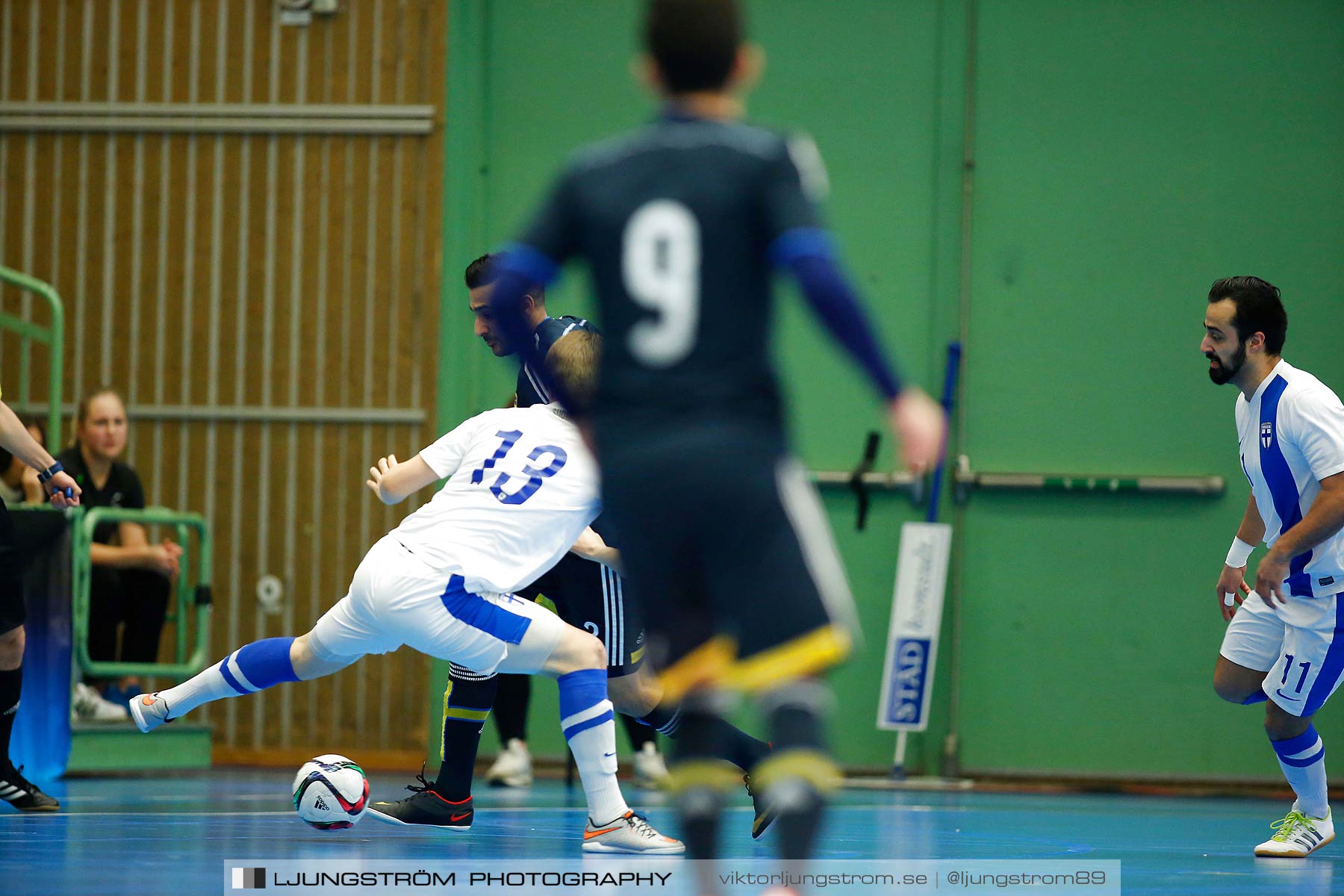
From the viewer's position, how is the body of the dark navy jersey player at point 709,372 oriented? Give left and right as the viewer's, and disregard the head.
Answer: facing away from the viewer

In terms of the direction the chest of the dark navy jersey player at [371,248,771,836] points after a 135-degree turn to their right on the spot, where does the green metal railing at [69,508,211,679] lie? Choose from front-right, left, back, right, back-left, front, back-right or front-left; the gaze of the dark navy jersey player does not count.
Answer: left

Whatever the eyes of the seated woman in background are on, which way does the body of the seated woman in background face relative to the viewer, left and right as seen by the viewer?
facing the viewer and to the right of the viewer

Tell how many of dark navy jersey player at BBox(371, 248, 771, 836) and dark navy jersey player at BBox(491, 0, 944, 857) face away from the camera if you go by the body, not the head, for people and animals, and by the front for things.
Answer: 1

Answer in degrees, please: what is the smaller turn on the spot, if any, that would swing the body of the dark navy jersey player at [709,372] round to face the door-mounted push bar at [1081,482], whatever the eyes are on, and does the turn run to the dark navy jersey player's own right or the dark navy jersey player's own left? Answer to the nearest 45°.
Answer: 0° — they already face it

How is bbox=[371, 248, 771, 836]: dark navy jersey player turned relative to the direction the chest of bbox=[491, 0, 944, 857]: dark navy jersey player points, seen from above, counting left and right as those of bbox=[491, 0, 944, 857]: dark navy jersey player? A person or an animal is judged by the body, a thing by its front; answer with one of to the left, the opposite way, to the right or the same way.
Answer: to the left

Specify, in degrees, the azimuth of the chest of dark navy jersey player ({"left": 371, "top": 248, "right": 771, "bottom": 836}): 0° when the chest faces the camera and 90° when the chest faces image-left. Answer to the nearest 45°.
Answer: approximately 90°

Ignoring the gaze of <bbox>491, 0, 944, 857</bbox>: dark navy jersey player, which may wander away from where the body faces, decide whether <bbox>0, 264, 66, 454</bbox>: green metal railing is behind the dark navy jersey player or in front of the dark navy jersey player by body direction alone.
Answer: in front

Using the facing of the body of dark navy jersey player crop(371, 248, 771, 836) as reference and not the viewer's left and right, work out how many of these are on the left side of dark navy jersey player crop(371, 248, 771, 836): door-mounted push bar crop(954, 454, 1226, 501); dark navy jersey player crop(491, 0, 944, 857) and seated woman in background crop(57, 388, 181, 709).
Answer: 1

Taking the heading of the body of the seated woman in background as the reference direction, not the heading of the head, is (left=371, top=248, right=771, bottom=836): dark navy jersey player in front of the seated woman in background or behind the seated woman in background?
in front

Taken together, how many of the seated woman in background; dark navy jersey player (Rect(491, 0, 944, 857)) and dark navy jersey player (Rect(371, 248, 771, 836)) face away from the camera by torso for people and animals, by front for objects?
1

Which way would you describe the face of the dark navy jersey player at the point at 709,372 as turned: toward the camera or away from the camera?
away from the camera

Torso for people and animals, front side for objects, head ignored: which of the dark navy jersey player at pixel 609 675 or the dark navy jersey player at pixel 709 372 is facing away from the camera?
the dark navy jersey player at pixel 709 372

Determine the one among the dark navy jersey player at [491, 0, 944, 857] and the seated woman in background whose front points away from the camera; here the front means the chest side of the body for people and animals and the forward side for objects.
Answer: the dark navy jersey player
